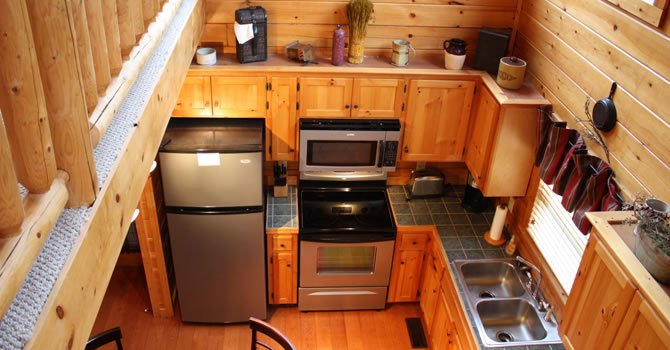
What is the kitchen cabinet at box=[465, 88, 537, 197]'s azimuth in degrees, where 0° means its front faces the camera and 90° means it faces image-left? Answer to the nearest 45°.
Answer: approximately 90°

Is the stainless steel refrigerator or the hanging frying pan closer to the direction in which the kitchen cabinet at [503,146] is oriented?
the stainless steel refrigerator

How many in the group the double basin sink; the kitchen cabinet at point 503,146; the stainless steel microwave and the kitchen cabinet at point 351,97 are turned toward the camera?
2

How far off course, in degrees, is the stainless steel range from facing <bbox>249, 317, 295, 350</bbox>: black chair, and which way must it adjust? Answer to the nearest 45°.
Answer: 0° — it already faces it

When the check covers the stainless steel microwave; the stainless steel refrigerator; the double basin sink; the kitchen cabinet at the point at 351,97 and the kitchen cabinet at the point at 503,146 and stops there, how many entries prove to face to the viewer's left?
2

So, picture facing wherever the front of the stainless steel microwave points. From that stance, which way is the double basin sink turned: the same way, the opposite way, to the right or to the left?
to the right

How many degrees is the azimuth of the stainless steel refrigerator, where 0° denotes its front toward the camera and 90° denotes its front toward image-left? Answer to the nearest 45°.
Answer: approximately 0°

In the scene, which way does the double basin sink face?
to the viewer's left

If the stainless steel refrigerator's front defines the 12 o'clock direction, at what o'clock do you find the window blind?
The window blind is roughly at 10 o'clock from the stainless steel refrigerator.
